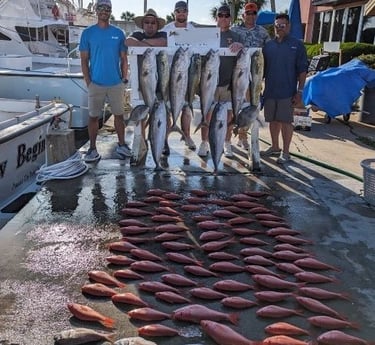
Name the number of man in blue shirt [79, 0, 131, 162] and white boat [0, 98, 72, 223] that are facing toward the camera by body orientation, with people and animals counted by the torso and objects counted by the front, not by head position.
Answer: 1

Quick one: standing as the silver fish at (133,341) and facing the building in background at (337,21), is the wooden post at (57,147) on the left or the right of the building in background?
left

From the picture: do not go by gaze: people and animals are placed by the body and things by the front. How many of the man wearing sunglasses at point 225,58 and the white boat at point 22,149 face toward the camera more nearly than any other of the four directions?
1

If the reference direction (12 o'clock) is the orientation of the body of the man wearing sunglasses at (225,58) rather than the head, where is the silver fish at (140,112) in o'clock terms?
The silver fish is roughly at 2 o'clock from the man wearing sunglasses.

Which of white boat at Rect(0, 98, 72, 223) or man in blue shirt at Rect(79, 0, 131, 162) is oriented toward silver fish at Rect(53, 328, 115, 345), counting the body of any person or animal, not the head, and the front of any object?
the man in blue shirt

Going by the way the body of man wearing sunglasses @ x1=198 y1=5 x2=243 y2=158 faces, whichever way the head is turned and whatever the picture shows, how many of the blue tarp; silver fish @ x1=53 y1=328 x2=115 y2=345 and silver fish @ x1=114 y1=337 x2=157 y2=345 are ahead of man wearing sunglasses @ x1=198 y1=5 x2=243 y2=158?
2

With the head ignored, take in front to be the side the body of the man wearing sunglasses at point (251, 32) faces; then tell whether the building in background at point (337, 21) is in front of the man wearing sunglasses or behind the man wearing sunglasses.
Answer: behind

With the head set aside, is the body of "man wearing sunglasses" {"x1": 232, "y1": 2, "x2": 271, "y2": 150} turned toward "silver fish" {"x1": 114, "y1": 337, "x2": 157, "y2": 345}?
yes

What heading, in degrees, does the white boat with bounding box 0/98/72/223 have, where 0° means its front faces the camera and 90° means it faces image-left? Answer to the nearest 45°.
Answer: approximately 135°

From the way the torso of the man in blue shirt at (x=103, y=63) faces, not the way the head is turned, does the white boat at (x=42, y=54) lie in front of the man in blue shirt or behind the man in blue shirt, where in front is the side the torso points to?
behind

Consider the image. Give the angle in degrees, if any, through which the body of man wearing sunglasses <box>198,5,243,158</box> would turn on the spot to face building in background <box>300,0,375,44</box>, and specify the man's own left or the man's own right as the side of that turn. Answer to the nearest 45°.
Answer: approximately 180°
